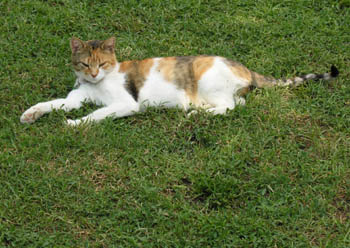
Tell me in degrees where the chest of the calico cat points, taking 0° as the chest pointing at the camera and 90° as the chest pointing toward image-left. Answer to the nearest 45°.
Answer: approximately 90°
